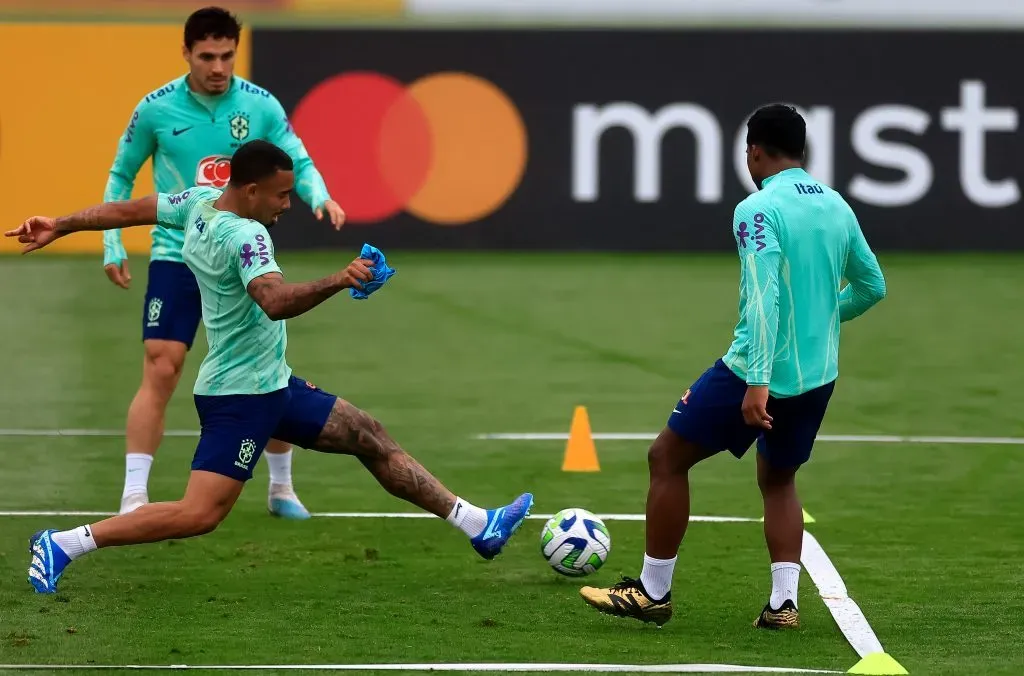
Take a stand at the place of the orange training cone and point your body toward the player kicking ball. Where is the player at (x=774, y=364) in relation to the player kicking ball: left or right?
left

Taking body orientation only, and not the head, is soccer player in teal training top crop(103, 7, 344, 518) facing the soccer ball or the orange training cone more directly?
the soccer ball

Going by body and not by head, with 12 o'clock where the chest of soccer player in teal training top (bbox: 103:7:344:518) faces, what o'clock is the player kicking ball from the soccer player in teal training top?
The player kicking ball is roughly at 12 o'clock from the soccer player in teal training top.

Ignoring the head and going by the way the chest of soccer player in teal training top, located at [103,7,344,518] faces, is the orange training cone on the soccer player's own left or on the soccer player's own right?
on the soccer player's own left

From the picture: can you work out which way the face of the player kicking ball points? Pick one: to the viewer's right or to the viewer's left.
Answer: to the viewer's right

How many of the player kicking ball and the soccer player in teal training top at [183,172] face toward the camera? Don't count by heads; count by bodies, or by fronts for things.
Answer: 1

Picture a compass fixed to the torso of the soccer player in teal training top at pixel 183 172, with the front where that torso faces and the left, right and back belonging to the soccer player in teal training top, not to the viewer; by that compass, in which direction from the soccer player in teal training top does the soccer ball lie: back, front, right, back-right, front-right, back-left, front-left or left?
front-left

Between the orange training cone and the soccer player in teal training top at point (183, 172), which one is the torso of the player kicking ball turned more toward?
the orange training cone

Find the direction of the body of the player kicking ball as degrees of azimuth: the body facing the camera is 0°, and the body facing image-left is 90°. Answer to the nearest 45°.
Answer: approximately 225°

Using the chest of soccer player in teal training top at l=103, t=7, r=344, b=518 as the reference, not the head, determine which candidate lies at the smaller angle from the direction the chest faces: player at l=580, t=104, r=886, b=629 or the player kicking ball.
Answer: the player kicking ball

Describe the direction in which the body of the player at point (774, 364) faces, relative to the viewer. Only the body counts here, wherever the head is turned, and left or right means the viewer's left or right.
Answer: facing away from the viewer and to the left of the viewer
